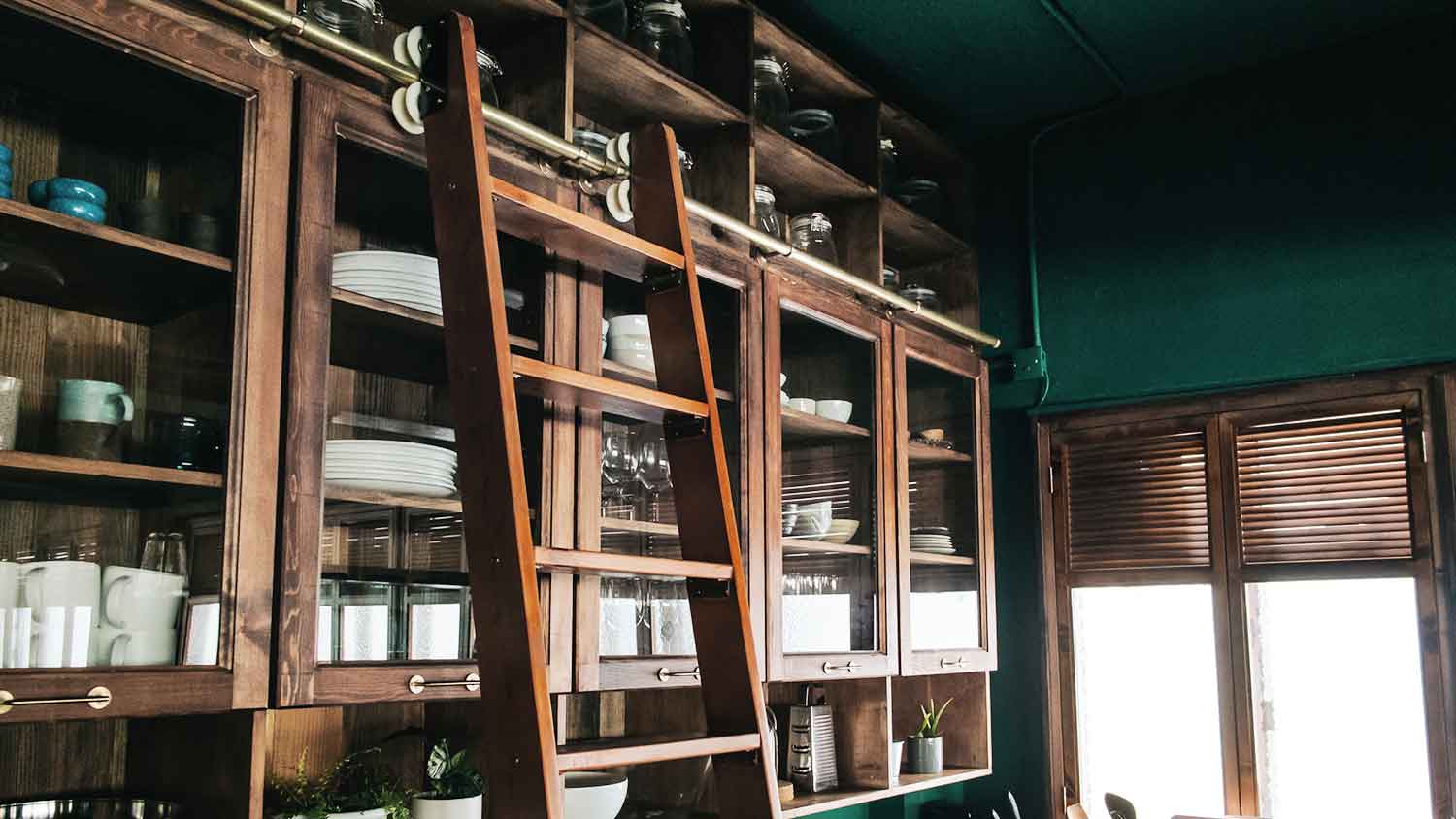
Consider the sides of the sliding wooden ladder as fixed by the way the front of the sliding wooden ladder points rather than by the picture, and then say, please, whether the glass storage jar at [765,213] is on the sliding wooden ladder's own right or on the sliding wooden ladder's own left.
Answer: on the sliding wooden ladder's own left

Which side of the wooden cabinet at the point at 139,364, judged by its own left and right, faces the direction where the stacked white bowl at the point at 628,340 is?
left

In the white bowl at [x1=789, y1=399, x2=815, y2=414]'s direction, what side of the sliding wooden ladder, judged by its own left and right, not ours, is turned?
left

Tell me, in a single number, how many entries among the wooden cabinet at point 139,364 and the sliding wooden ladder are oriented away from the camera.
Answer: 0
